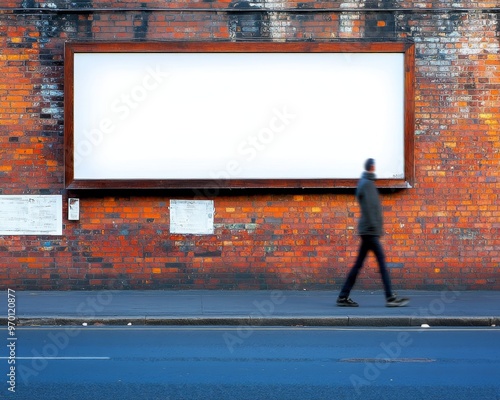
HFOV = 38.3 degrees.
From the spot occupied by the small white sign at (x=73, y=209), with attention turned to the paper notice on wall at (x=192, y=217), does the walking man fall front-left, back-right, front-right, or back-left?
front-right

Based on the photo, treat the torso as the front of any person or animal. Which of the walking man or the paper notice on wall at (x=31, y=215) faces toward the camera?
the paper notice on wall

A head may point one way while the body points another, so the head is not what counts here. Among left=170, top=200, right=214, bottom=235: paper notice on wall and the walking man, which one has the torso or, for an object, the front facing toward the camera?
the paper notice on wall

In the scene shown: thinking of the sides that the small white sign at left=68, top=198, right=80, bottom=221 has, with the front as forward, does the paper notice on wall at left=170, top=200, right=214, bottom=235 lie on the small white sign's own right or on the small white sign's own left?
on the small white sign's own left

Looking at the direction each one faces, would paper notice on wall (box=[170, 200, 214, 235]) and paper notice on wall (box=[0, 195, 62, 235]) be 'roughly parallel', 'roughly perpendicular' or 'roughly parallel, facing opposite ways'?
roughly parallel

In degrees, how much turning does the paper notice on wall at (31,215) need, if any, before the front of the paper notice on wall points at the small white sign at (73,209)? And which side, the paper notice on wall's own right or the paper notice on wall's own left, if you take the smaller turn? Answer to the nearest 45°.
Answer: approximately 90° to the paper notice on wall's own left

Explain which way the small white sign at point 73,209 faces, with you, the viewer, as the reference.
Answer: facing the viewer

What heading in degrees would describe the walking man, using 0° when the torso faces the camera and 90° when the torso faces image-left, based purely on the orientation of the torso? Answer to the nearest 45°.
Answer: approximately 270°

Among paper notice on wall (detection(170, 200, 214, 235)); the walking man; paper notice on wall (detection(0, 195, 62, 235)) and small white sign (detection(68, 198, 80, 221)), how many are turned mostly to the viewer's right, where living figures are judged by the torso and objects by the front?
1

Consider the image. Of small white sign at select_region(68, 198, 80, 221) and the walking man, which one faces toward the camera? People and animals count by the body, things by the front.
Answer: the small white sign

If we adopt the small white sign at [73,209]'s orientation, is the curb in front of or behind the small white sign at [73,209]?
in front

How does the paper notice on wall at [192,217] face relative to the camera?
toward the camera

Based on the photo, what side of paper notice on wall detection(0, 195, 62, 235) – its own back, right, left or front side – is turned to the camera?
front

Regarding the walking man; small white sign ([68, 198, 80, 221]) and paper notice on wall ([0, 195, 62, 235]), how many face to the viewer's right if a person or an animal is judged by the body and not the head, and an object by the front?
1
